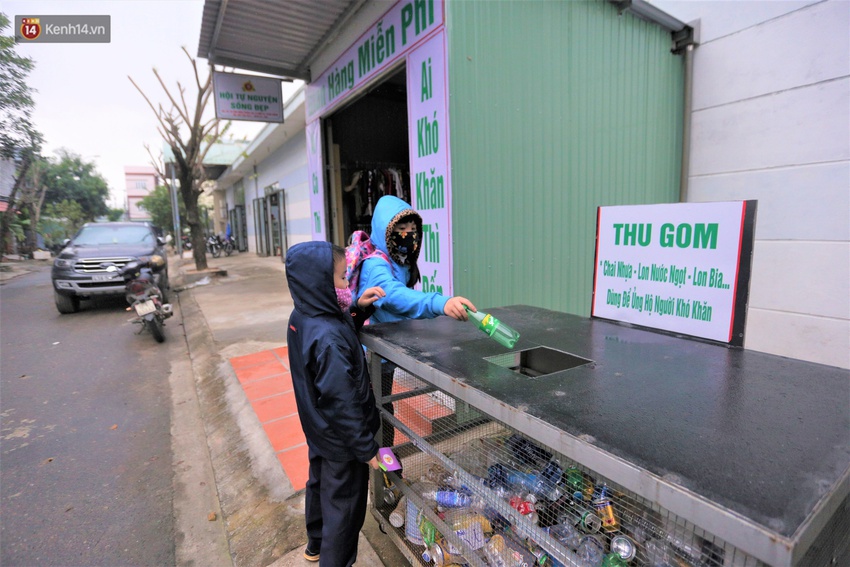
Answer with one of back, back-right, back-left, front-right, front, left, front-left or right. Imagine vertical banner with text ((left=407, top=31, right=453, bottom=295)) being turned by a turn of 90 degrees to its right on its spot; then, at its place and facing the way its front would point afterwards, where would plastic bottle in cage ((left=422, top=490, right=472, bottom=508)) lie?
back-left

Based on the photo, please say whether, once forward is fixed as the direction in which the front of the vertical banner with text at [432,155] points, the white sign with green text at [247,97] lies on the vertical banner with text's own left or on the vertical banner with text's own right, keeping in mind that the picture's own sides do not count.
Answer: on the vertical banner with text's own right

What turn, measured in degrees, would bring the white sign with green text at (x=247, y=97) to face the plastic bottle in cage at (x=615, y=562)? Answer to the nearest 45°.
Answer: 0° — it already faces it

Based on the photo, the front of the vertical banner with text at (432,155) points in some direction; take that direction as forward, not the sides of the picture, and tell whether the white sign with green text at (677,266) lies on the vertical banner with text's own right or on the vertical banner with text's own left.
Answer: on the vertical banner with text's own left

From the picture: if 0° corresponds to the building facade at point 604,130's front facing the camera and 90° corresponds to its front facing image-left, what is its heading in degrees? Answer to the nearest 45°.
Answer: approximately 45°

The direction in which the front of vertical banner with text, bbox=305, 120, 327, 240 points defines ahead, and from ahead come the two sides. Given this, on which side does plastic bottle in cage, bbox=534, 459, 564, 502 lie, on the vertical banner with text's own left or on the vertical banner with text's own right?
on the vertical banner with text's own left

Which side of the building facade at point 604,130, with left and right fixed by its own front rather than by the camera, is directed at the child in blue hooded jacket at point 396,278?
front
